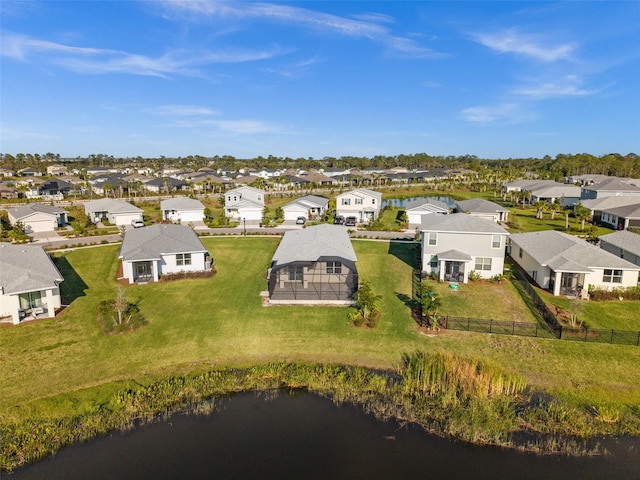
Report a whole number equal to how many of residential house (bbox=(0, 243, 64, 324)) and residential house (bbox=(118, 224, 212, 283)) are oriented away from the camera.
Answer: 2

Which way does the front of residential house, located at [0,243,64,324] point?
away from the camera

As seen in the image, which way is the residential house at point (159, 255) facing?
away from the camera

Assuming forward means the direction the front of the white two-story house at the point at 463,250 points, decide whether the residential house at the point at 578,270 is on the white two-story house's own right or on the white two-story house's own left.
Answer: on the white two-story house's own right

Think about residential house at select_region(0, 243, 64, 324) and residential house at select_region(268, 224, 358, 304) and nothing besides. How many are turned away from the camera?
2

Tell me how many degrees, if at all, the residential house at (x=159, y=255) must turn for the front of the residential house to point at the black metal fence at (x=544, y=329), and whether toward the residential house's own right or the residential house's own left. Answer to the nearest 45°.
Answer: approximately 135° to the residential house's own right

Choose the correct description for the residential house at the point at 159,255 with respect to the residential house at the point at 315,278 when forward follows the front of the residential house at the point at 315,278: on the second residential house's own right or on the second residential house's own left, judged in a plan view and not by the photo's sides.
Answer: on the second residential house's own left

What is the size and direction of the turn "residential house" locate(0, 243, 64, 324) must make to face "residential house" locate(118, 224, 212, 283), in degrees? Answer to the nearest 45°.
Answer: approximately 45° to its right

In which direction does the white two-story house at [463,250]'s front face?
away from the camera

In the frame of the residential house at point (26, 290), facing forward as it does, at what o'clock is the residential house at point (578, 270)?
the residential house at point (578, 270) is roughly at 4 o'clock from the residential house at point (26, 290).

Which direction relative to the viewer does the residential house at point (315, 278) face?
away from the camera

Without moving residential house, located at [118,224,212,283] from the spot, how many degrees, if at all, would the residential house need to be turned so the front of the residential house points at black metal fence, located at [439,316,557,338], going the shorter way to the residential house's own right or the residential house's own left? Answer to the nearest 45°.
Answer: approximately 135° to the residential house's own right

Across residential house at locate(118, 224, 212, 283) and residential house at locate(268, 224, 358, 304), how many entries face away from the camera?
2

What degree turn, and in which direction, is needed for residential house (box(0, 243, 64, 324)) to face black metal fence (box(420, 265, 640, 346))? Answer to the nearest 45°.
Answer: approximately 135° to its right

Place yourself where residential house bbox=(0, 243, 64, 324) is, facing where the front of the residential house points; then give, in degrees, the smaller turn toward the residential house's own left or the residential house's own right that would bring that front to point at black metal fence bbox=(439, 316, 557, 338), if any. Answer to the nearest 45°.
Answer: approximately 135° to the residential house's own right

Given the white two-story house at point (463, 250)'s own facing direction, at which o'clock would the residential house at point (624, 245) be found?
The residential house is roughly at 2 o'clock from the white two-story house.
